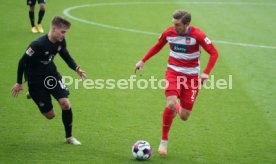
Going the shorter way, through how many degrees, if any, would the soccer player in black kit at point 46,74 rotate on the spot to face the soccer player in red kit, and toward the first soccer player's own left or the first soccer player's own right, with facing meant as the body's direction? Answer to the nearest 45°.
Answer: approximately 45° to the first soccer player's own left

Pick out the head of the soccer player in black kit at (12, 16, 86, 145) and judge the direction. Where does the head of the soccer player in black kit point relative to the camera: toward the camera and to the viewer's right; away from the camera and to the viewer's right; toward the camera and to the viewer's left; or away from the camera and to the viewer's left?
toward the camera and to the viewer's right

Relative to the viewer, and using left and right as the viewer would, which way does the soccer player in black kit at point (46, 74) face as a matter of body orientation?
facing the viewer and to the right of the viewer

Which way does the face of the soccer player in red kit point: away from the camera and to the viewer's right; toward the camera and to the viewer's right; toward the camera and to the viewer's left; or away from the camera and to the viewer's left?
toward the camera and to the viewer's left

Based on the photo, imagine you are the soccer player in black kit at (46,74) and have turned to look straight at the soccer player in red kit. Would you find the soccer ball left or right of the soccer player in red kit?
right

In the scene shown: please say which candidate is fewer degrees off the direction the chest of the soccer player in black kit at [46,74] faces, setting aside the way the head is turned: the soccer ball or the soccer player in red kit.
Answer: the soccer ball

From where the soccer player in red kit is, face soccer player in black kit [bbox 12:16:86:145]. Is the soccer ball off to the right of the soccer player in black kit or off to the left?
left

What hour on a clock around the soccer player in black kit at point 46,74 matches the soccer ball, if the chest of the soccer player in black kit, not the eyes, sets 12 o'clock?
The soccer ball is roughly at 12 o'clock from the soccer player in black kit.
